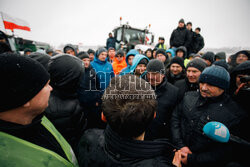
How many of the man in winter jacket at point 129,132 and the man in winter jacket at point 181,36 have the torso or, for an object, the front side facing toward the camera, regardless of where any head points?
1

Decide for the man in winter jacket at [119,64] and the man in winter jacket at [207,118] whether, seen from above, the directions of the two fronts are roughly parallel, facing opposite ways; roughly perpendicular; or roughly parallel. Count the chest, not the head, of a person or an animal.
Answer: roughly perpendicular

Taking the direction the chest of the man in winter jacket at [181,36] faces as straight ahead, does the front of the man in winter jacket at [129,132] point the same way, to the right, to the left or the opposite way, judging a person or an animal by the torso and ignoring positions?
the opposite way

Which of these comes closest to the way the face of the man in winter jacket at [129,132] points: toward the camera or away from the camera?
away from the camera

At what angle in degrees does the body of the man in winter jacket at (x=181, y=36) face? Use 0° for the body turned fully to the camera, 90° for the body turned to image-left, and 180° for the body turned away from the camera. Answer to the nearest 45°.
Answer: approximately 0°

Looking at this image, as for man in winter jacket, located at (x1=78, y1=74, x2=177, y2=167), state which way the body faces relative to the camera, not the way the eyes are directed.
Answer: away from the camera

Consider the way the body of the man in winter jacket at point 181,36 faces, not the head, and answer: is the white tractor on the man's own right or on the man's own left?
on the man's own right

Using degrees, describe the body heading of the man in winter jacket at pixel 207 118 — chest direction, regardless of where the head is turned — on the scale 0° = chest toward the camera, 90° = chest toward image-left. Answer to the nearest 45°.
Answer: approximately 45°

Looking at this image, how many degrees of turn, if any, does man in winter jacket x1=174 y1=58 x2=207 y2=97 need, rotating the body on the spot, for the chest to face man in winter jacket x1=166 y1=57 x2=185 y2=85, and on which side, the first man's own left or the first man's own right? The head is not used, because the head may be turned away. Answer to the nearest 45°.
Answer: approximately 90° to the first man's own right

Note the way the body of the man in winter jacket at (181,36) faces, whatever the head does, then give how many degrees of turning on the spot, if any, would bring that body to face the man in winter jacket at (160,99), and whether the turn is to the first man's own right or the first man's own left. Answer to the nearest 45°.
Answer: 0° — they already face them

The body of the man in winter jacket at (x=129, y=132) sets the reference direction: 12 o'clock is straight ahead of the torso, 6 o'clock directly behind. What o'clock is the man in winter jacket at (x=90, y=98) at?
the man in winter jacket at (x=90, y=98) is roughly at 11 o'clock from the man in winter jacket at (x=129, y=132).

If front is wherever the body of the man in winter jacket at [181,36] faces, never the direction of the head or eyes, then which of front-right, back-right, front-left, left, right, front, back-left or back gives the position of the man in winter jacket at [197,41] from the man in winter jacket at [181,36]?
back-left
